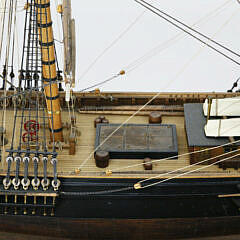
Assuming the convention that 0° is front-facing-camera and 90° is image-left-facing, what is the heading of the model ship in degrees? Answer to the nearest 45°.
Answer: approximately 270°
